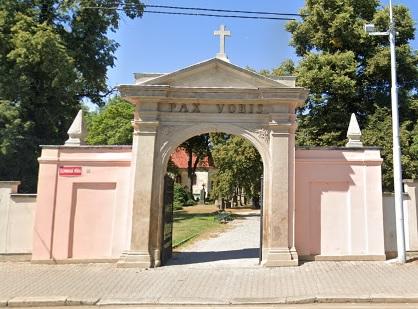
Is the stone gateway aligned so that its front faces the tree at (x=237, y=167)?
no

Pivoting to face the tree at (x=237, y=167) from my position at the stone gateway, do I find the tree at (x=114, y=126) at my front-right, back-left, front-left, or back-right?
front-left

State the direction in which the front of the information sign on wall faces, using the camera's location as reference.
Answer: facing the viewer

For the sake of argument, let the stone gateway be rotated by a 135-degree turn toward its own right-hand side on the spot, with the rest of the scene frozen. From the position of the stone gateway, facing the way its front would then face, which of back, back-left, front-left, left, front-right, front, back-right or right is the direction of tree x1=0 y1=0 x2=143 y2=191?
front

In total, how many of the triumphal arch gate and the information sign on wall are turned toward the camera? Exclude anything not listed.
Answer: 2

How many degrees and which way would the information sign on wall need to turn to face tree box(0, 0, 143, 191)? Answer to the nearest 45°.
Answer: approximately 180°

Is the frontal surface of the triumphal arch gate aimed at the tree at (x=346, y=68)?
no

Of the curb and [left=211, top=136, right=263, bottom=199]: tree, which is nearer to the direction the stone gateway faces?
the curb

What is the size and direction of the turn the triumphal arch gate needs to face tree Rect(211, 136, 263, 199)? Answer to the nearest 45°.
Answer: approximately 180°

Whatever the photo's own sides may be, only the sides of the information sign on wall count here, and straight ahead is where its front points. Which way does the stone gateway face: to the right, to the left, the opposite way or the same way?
the same way

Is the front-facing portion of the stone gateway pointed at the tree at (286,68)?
no

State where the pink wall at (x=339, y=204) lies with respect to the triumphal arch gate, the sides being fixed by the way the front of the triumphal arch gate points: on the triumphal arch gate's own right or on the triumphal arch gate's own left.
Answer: on the triumphal arch gate's own left

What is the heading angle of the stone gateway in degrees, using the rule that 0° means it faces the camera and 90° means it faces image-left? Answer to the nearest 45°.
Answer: approximately 0°
